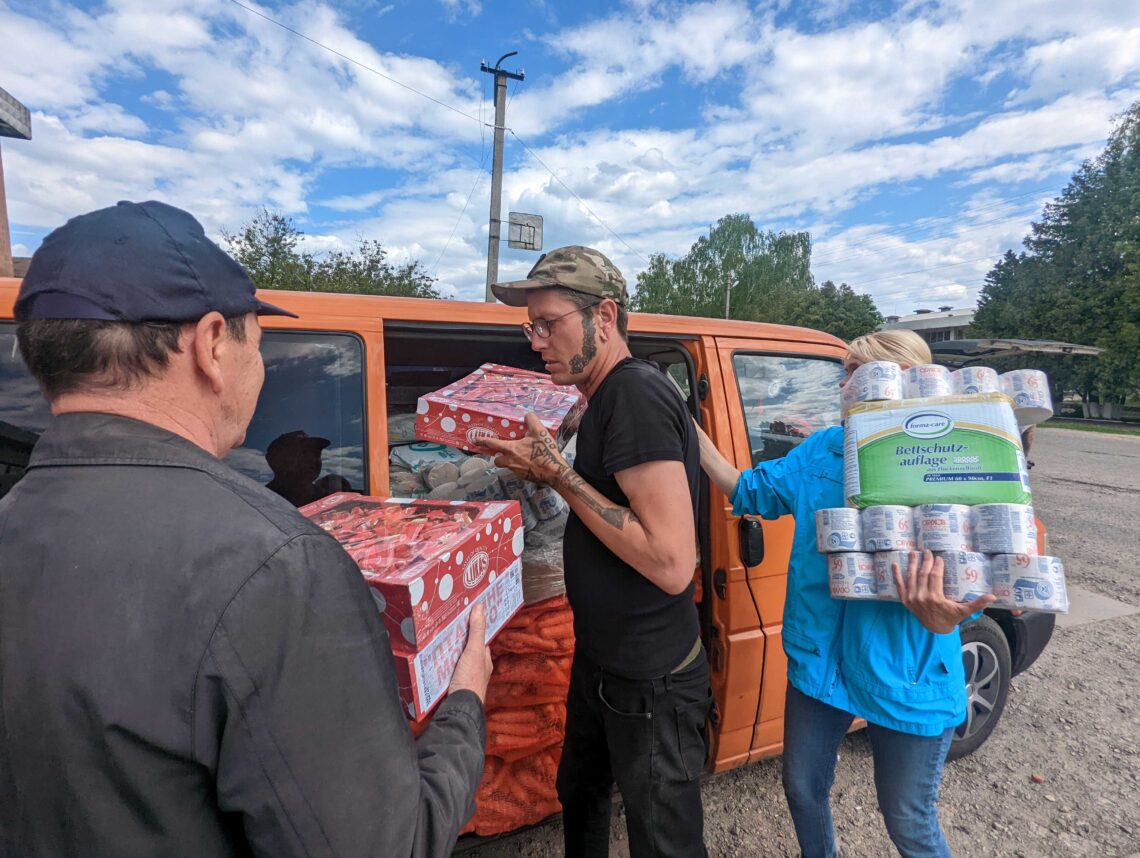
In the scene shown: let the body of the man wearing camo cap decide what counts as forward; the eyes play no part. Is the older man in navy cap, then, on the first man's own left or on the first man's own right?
on the first man's own left

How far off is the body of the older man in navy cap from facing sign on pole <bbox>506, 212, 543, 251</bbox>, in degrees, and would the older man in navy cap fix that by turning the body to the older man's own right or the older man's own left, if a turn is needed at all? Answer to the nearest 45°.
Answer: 0° — they already face it

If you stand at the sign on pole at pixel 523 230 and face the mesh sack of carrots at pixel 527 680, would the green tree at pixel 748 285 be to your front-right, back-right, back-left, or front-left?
back-left

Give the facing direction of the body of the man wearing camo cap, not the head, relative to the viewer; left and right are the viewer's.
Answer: facing to the left of the viewer

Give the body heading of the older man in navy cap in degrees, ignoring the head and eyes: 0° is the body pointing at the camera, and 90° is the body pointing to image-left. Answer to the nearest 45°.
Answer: approximately 225°

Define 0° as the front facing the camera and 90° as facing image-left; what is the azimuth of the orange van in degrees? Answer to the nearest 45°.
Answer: approximately 225°

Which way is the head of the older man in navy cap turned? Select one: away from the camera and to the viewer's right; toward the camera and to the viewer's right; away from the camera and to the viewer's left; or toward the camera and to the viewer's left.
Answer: away from the camera and to the viewer's right

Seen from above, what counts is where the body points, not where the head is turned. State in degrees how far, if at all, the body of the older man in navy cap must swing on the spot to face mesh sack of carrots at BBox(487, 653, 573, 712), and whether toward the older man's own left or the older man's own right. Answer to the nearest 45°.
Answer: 0° — they already face it

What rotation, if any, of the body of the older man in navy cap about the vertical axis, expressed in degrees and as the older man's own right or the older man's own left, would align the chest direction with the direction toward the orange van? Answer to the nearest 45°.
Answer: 0° — they already face it

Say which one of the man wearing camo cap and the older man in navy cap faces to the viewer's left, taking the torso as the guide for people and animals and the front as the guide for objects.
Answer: the man wearing camo cap
